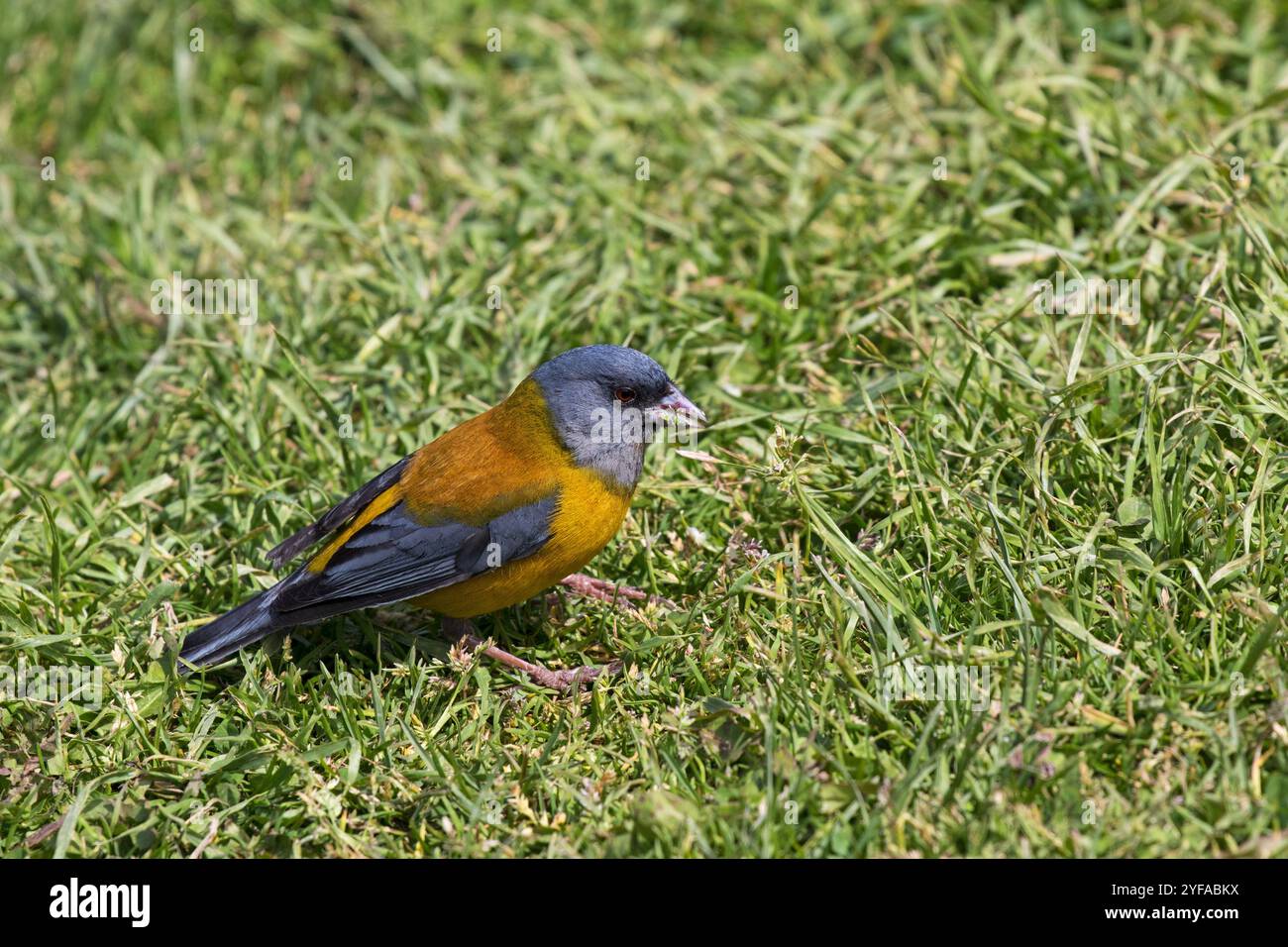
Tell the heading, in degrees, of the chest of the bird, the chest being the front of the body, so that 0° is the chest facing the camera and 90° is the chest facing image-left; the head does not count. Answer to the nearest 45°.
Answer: approximately 270°
